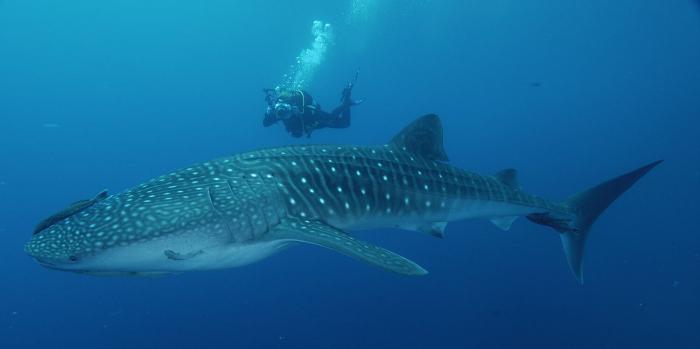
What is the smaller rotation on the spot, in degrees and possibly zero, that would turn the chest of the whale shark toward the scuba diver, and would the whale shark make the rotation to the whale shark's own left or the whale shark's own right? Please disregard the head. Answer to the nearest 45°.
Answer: approximately 90° to the whale shark's own right

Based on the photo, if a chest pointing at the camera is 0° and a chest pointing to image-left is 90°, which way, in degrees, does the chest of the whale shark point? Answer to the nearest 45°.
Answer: approximately 90°
